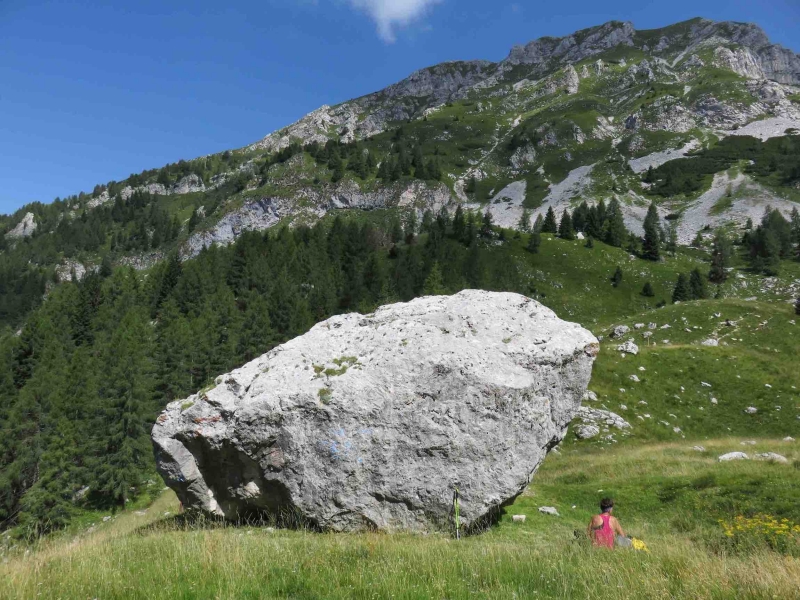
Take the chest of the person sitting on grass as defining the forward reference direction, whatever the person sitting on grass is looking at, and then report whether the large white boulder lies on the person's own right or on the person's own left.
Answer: on the person's own left

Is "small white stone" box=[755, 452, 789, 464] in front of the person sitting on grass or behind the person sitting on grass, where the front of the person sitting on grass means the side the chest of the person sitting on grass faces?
in front

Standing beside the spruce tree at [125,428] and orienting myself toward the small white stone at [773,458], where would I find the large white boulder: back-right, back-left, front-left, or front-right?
front-right

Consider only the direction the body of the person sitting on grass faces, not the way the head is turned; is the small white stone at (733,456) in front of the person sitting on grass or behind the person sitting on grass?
in front

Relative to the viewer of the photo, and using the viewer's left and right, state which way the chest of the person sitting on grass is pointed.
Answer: facing away from the viewer

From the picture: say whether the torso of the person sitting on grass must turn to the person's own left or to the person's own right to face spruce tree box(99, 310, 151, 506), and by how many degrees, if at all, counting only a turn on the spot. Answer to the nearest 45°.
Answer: approximately 45° to the person's own left
